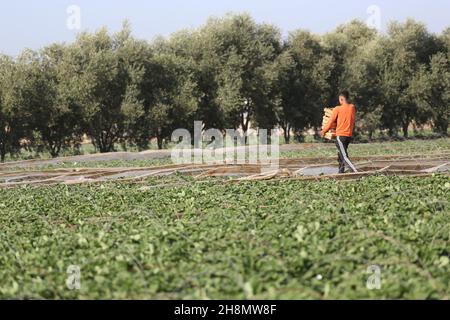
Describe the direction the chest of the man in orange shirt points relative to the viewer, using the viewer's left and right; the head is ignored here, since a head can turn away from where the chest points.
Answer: facing away from the viewer and to the left of the viewer
